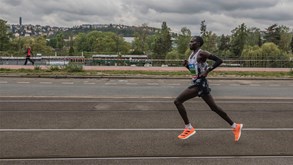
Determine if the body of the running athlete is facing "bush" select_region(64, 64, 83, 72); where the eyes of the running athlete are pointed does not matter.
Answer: no
